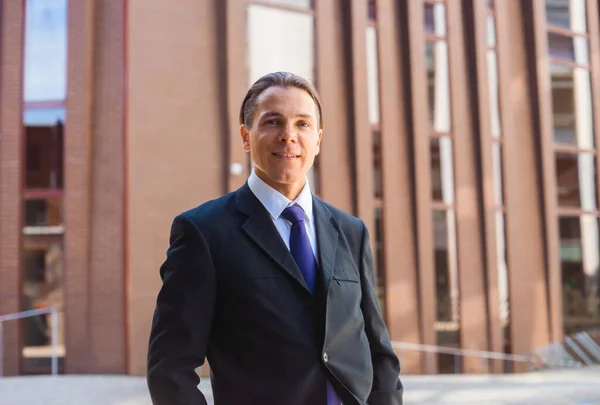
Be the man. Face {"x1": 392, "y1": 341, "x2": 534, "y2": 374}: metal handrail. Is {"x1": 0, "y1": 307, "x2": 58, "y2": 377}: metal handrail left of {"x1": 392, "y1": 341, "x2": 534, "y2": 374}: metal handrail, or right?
left

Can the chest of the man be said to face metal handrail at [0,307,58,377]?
no

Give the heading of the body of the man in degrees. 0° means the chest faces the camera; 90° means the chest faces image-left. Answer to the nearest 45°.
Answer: approximately 315°

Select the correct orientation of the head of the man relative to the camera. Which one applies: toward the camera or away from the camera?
toward the camera

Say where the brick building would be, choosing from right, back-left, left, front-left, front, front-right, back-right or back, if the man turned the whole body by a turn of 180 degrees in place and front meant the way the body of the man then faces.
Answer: front-right

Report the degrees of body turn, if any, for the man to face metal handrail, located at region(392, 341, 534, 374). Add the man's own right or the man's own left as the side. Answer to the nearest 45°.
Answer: approximately 135° to the man's own left
